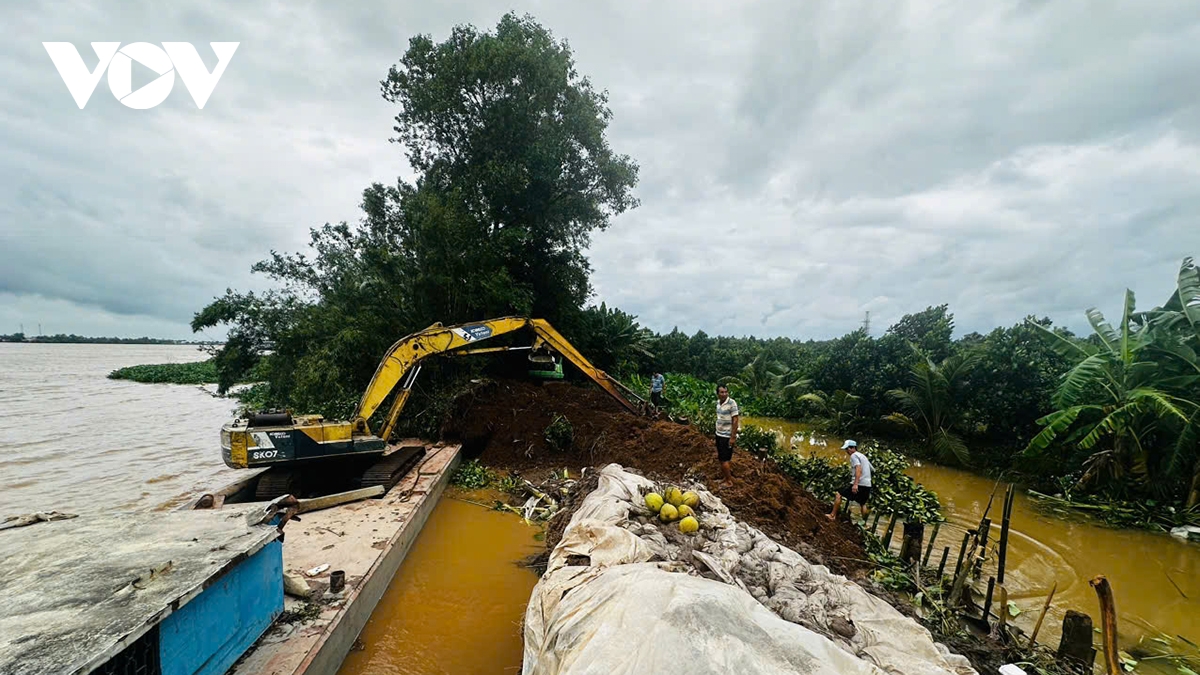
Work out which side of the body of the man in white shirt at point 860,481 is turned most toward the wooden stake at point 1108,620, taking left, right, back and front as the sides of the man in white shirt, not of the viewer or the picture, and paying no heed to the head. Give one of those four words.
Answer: left

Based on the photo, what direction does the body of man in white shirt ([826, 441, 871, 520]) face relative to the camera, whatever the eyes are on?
to the viewer's left

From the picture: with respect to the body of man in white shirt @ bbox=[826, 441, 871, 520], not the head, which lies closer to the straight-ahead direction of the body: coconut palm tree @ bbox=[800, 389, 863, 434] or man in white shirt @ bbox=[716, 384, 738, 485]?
the man in white shirt

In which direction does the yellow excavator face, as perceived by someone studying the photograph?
facing to the right of the viewer

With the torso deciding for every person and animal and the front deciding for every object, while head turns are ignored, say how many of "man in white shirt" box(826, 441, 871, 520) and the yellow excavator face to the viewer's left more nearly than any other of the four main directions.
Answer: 1

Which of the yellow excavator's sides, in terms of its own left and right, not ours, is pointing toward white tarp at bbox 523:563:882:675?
right

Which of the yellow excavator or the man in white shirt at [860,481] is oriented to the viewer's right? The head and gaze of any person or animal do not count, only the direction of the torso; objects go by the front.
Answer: the yellow excavator
